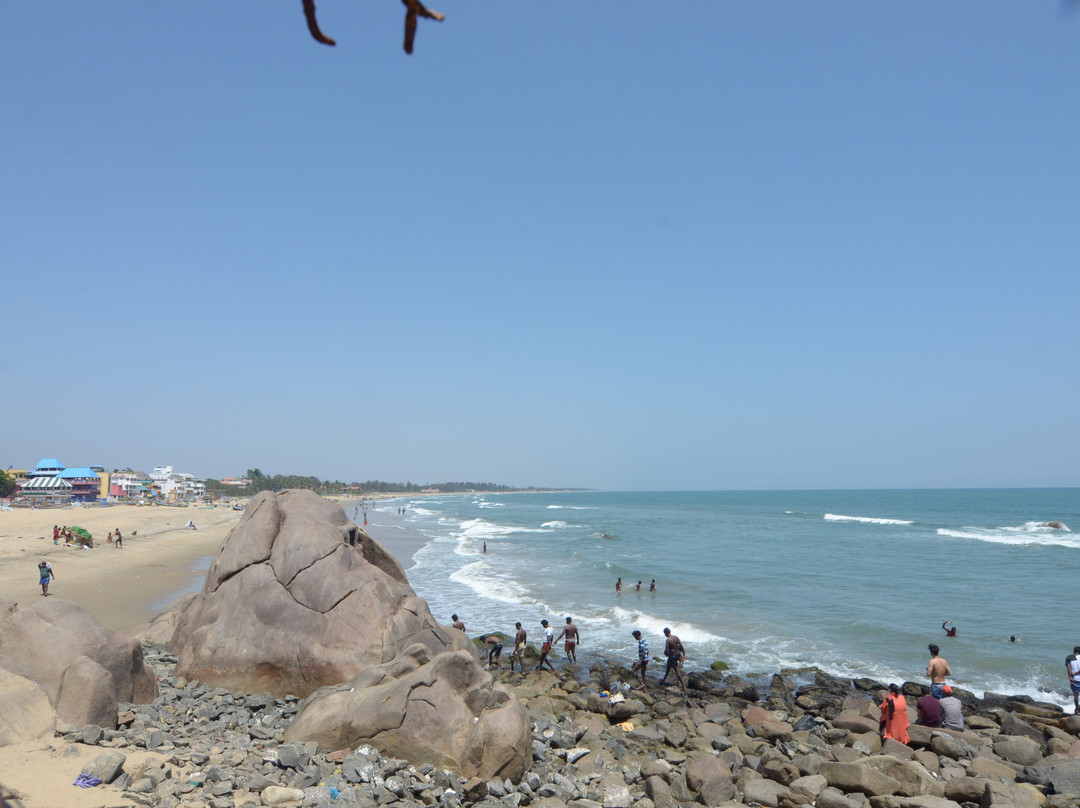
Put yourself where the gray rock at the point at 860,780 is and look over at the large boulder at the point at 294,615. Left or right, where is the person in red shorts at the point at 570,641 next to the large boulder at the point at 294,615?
right

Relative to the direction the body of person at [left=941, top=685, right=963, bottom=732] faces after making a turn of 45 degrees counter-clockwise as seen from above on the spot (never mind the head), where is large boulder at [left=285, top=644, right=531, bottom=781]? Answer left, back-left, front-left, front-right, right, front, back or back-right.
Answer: left

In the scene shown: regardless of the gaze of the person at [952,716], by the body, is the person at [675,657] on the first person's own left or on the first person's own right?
on the first person's own left

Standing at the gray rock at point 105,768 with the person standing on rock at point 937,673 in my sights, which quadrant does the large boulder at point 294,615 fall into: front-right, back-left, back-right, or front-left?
front-left

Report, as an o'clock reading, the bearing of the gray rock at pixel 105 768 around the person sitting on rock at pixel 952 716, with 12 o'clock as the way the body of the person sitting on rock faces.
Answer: The gray rock is roughly at 7 o'clock from the person sitting on rock.

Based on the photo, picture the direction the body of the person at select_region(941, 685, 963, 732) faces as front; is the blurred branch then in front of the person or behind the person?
behind

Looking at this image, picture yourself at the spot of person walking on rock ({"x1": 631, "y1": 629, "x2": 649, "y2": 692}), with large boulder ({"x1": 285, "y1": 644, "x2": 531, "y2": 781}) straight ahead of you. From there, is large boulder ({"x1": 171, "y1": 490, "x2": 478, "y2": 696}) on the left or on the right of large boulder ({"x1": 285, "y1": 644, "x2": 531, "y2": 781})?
right

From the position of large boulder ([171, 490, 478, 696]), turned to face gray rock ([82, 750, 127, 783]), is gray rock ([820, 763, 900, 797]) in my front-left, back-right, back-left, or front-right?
front-left

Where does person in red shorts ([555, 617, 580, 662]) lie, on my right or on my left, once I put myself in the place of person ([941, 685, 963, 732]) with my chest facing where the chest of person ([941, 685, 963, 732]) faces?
on my left

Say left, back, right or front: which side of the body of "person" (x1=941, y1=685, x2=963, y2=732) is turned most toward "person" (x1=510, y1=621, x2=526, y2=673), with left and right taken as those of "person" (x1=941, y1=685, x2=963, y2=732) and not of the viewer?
left

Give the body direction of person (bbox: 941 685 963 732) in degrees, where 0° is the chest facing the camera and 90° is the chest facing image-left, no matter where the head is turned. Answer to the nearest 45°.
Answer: approximately 180°
